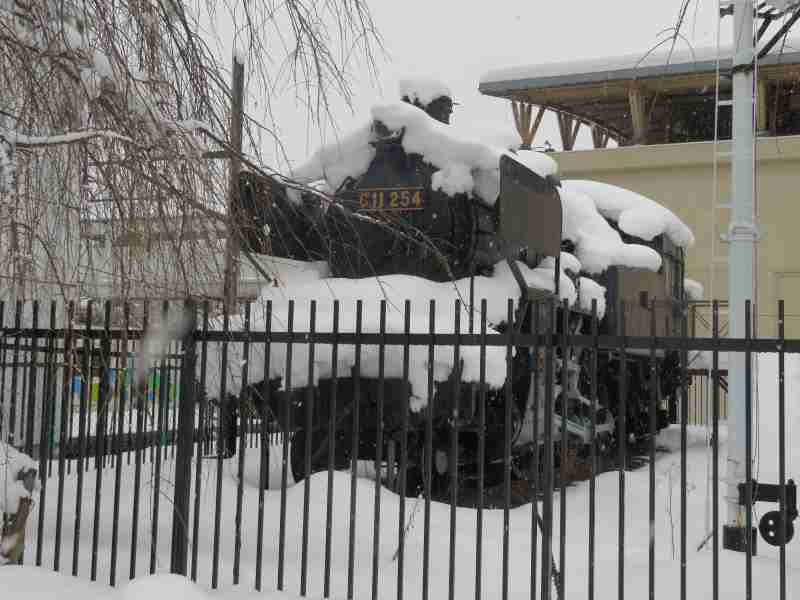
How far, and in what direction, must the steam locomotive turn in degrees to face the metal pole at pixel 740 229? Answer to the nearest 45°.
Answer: approximately 90° to its left

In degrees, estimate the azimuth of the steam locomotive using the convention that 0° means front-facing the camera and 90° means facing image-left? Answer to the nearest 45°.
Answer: approximately 45°
